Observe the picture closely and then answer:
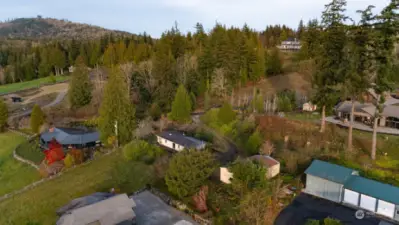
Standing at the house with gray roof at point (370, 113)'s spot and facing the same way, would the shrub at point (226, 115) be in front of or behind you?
in front

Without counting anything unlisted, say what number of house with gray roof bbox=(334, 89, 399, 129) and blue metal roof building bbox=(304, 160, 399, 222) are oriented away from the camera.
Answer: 0

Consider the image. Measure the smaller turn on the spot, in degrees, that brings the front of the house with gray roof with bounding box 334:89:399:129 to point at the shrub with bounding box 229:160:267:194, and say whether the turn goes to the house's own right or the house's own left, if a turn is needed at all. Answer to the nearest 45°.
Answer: approximately 45° to the house's own left

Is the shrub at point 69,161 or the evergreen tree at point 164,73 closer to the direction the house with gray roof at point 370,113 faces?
the shrub

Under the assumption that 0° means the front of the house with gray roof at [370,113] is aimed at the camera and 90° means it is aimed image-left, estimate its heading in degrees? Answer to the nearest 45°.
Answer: approximately 45°

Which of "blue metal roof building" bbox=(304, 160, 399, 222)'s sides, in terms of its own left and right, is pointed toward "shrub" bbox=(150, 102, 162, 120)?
right

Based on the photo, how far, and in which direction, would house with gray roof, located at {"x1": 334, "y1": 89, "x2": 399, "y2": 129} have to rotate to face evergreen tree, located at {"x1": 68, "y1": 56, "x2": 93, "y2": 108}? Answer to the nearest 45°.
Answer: approximately 45° to its right

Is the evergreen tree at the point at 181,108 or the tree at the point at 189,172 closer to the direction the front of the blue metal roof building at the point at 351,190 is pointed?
the tree at the point at 189,172

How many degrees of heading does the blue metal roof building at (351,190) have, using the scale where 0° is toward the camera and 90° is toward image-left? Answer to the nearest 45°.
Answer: approximately 45°

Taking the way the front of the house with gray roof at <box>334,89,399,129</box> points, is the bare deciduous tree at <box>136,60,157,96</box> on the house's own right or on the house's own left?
on the house's own right

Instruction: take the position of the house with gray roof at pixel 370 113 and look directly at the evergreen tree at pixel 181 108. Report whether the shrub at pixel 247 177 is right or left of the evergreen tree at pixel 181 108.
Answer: left

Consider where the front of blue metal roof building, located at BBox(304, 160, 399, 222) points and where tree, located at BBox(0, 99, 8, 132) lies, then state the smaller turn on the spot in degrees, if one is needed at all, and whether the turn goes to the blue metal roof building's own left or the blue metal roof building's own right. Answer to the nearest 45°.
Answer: approximately 45° to the blue metal roof building's own right

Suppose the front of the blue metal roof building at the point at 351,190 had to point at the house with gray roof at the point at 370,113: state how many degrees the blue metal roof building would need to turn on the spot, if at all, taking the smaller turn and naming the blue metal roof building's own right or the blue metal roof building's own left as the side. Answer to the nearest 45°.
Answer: approximately 135° to the blue metal roof building's own right
